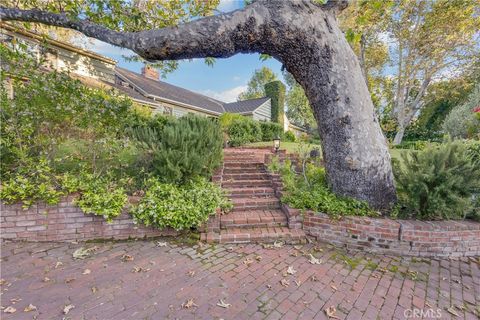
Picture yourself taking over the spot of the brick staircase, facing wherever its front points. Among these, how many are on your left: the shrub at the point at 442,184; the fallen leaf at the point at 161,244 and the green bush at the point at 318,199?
2

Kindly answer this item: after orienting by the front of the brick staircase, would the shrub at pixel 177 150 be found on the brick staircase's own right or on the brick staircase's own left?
on the brick staircase's own right

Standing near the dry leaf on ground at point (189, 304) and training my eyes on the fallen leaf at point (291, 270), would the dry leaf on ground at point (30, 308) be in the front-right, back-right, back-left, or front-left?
back-left

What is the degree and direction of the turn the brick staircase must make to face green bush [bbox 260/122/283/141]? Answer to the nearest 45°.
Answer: approximately 180°

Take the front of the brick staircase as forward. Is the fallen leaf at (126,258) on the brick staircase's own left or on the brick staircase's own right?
on the brick staircase's own right

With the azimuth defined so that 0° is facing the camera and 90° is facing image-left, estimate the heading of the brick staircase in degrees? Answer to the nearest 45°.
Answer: approximately 0°

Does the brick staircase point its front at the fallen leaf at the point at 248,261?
yes

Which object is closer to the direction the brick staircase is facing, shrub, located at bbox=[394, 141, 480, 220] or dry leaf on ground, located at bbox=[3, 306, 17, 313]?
the dry leaf on ground

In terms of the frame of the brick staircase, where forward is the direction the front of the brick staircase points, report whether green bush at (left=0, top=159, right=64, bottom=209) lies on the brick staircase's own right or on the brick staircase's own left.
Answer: on the brick staircase's own right

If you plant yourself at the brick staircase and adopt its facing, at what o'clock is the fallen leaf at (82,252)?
The fallen leaf is roughly at 2 o'clock from the brick staircase.
